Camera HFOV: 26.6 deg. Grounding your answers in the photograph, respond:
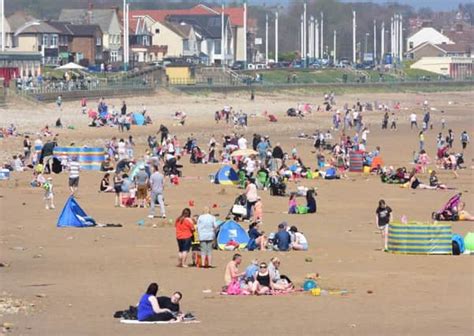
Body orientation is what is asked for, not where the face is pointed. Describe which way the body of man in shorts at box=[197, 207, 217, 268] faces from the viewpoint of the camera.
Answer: away from the camera

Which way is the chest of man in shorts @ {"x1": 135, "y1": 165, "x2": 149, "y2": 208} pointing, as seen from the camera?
away from the camera

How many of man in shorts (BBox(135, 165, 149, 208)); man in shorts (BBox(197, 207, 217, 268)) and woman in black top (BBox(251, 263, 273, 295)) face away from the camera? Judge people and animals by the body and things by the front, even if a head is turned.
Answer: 2

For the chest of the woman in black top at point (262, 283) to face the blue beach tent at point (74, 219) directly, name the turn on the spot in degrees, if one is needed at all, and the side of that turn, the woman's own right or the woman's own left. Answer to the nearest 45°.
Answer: approximately 135° to the woman's own right

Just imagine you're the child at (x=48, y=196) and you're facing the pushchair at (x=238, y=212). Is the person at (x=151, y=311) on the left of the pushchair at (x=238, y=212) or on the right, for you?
right

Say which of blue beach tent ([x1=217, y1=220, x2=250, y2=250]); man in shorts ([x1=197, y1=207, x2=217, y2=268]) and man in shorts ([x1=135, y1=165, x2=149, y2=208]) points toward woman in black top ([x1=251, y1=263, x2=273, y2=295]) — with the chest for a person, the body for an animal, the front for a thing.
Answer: the blue beach tent

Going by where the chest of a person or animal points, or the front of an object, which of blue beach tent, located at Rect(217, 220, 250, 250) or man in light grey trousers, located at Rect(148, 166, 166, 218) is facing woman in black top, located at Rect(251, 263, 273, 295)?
the blue beach tent

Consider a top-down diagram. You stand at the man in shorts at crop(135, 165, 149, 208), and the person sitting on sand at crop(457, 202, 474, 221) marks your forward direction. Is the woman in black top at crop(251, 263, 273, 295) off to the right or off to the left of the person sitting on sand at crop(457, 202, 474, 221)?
right

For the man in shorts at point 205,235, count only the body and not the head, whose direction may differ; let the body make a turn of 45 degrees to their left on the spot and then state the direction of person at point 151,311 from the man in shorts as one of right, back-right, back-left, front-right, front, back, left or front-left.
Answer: back-left

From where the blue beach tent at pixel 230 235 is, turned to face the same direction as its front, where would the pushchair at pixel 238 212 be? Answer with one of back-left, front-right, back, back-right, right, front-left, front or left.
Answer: back
